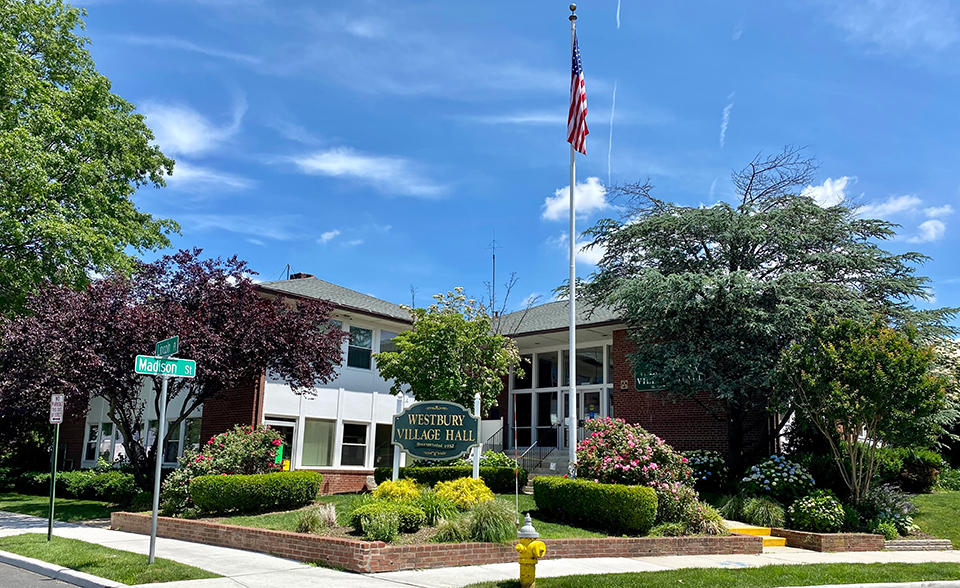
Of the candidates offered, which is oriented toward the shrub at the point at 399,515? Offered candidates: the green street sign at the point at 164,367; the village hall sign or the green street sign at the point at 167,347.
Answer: the village hall sign

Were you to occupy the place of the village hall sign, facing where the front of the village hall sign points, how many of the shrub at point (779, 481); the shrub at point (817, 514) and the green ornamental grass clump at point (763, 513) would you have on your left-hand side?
3

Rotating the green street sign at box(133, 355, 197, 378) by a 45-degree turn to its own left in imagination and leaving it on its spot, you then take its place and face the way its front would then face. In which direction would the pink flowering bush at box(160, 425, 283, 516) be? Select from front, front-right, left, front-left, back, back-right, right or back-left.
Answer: back-left

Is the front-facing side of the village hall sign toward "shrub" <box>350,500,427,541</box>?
yes

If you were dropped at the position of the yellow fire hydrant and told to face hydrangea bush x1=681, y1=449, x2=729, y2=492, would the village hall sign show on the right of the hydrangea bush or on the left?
left

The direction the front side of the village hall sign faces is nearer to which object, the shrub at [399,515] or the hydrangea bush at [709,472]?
the shrub

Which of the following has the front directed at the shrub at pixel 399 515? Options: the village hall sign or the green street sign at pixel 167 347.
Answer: the village hall sign

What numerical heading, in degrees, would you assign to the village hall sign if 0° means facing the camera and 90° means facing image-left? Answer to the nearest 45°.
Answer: approximately 0°

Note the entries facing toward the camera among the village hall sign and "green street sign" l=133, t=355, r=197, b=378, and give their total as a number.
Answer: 2

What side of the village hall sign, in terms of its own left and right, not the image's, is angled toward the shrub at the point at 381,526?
front

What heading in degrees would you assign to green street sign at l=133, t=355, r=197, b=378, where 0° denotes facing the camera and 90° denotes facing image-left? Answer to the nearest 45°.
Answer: approximately 0°

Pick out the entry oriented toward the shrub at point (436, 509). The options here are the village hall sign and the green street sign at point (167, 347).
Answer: the village hall sign

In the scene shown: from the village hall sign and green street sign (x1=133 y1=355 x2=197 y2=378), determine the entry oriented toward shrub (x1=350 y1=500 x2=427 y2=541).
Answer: the village hall sign

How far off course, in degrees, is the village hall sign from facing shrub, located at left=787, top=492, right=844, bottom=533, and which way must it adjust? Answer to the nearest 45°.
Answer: approximately 90° to its left
